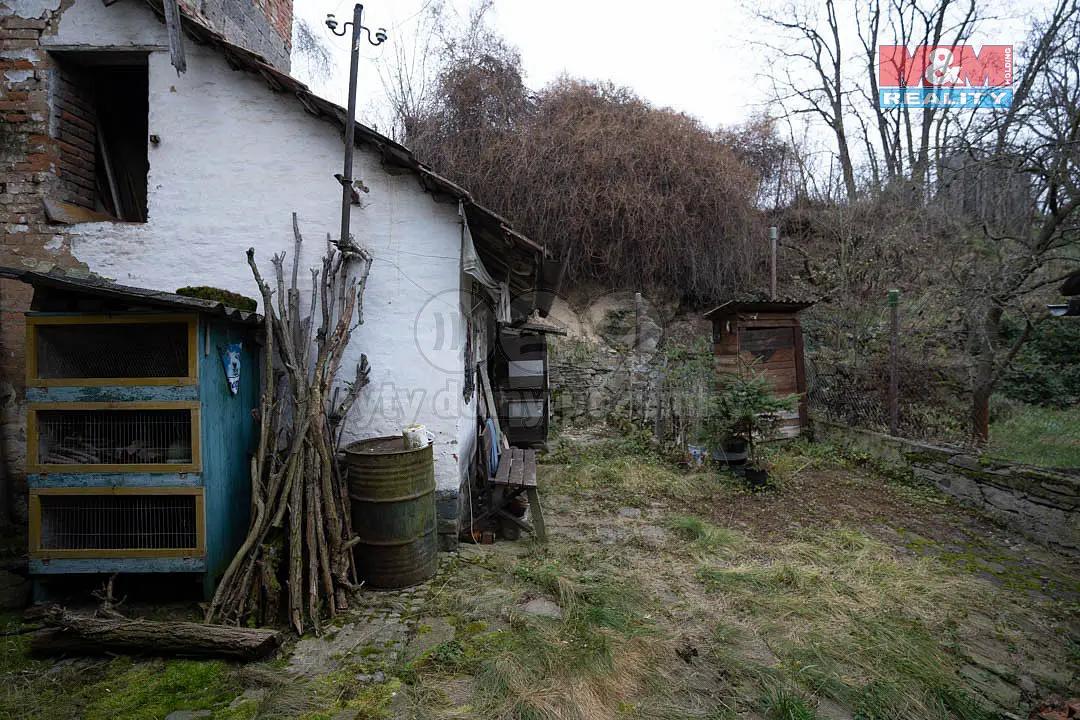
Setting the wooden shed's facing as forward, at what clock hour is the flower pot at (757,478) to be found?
The flower pot is roughly at 12 o'clock from the wooden shed.

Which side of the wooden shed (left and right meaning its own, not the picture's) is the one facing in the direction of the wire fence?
left

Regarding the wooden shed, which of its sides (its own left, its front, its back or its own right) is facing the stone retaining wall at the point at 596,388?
right

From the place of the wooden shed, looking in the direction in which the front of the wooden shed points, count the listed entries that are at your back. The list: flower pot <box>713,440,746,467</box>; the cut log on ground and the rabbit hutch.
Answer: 0

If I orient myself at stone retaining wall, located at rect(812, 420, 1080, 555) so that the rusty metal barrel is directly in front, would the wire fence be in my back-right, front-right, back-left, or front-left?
back-right

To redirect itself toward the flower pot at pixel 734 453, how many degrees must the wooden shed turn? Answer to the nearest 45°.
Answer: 0° — it already faces it

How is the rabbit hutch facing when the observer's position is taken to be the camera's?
facing the viewer

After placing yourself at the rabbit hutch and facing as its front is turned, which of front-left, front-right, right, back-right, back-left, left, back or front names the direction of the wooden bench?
left

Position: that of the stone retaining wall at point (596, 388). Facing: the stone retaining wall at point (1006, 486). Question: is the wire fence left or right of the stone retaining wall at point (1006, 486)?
left

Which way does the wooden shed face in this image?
toward the camera

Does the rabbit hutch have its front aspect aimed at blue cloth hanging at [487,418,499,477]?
no

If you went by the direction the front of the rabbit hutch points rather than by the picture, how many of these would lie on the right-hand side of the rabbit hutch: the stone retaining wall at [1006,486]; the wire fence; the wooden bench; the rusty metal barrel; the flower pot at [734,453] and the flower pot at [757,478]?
0

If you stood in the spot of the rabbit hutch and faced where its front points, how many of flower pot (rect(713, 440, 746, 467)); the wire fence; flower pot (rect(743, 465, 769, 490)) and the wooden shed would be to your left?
4

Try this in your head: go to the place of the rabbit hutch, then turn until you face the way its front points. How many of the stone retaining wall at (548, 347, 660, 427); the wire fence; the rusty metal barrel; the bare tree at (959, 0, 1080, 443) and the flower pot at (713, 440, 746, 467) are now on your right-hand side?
0

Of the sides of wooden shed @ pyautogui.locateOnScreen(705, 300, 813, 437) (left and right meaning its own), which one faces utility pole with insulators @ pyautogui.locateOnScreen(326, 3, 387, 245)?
front

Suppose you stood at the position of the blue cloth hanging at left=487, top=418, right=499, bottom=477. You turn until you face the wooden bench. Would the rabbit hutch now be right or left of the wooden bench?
right

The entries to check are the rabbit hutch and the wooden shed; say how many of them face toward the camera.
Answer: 2
